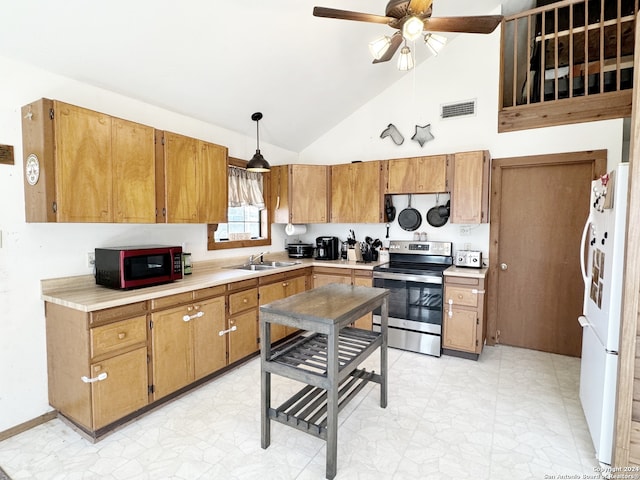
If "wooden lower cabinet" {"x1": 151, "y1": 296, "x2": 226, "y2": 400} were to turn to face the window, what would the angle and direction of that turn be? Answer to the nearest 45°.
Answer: approximately 90° to its left

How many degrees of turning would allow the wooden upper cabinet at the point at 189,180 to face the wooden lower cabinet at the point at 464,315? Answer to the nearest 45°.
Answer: approximately 45° to its left

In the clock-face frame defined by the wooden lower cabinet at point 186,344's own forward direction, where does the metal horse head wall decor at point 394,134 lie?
The metal horse head wall decor is roughly at 10 o'clock from the wooden lower cabinet.

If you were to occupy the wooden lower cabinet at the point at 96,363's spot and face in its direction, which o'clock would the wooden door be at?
The wooden door is roughly at 11 o'clock from the wooden lower cabinet.

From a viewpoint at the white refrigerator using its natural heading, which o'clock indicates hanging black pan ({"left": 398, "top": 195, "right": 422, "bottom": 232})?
The hanging black pan is roughly at 1 o'clock from the white refrigerator.

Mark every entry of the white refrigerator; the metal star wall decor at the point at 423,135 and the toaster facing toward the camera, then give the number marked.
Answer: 2
